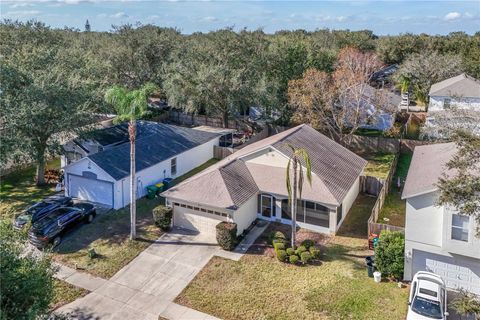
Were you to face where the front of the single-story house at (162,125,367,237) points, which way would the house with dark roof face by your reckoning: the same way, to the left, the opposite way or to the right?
the same way

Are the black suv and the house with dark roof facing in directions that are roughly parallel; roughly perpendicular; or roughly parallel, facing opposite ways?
roughly parallel, facing opposite ways

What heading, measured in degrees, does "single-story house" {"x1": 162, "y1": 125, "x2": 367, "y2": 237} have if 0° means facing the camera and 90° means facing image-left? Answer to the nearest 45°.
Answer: approximately 45°

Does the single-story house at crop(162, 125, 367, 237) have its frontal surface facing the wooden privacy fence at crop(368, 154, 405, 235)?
no

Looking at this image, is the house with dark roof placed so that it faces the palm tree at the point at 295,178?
no

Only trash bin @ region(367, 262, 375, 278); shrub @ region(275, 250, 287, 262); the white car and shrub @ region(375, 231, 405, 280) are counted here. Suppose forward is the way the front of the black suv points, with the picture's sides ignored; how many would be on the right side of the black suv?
4

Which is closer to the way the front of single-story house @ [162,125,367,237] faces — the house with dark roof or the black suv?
the black suv

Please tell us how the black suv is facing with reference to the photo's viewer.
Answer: facing away from the viewer and to the right of the viewer

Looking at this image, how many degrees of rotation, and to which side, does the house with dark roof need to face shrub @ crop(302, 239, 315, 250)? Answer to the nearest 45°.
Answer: approximately 90° to its left

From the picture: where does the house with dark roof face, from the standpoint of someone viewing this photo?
facing the viewer and to the left of the viewer

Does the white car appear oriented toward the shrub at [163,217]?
no
